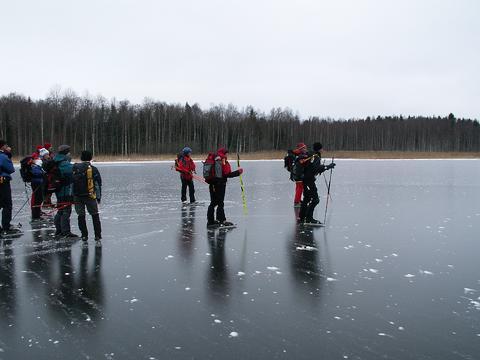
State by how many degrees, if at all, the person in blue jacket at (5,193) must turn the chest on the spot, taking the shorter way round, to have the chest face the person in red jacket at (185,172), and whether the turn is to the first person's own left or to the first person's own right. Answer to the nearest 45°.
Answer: approximately 45° to the first person's own left

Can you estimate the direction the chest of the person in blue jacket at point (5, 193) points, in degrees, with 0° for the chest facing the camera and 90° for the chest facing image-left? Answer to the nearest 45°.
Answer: approximately 270°

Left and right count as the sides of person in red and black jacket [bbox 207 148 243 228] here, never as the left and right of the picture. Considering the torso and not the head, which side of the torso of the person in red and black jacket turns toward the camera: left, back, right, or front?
right

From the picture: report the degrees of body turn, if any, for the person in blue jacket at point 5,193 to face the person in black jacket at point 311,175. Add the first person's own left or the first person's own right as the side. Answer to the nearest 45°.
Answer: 0° — they already face them

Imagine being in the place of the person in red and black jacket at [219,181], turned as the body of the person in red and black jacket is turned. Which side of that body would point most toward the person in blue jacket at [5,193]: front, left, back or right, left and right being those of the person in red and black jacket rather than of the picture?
back

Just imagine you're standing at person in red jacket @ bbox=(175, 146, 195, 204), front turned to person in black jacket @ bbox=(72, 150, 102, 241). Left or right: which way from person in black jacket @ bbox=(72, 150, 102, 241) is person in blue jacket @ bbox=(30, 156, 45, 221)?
right

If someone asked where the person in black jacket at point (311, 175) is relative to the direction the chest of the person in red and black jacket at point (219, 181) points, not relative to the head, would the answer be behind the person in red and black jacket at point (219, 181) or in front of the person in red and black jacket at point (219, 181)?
in front

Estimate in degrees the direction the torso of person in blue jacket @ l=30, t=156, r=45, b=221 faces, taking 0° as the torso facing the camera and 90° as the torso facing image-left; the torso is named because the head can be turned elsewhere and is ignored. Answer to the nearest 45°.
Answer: approximately 270°

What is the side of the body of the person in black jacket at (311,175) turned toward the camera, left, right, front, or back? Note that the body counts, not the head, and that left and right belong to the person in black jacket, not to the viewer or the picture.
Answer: right

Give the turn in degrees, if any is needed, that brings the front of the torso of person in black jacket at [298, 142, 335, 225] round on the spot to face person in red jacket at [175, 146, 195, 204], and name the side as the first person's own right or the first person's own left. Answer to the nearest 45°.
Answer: approximately 135° to the first person's own left
